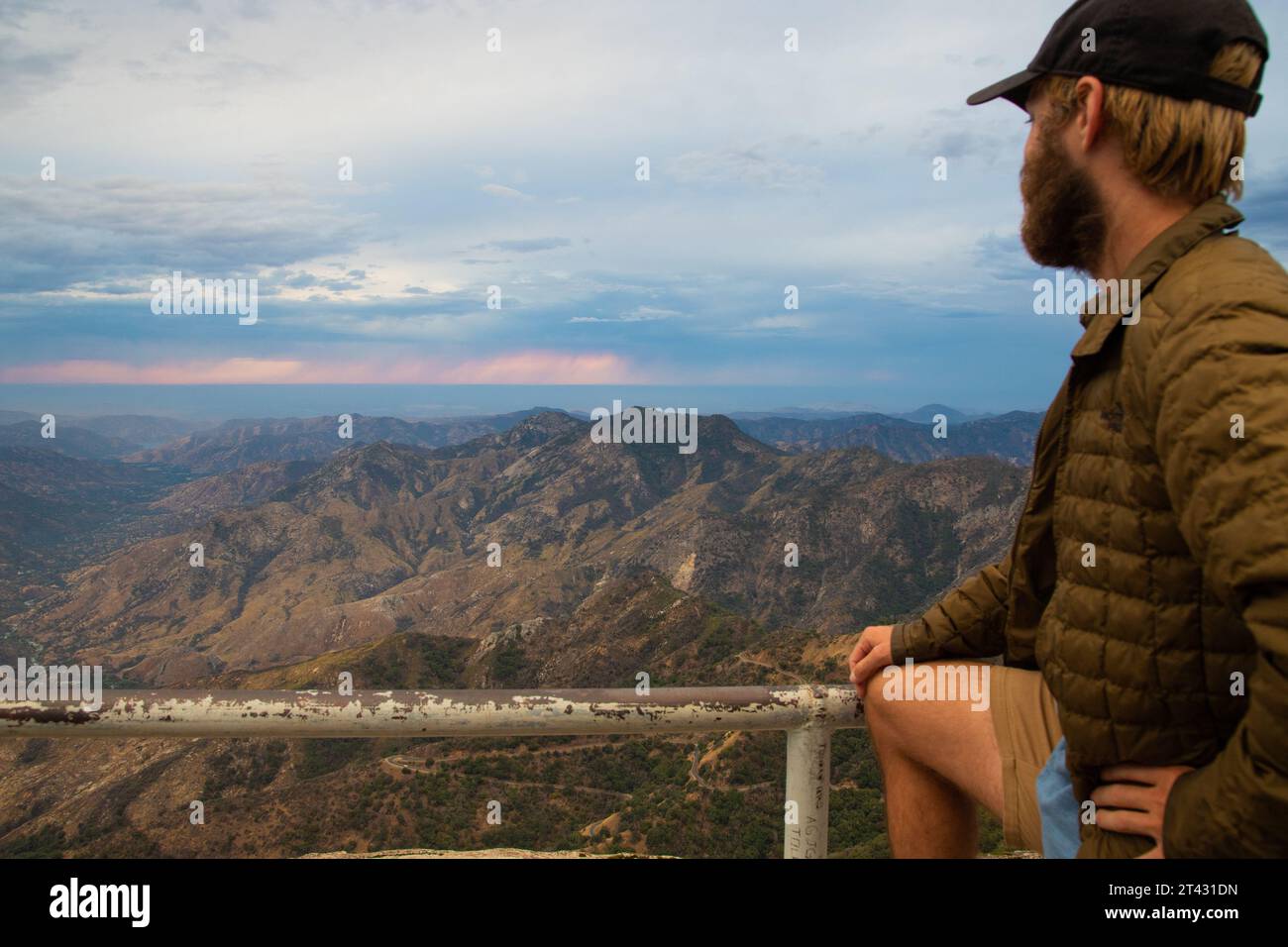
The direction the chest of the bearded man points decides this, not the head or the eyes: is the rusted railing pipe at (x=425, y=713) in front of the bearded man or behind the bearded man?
in front

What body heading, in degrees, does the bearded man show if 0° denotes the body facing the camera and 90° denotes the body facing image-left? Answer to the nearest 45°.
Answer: approximately 90°

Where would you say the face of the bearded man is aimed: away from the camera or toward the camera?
away from the camera

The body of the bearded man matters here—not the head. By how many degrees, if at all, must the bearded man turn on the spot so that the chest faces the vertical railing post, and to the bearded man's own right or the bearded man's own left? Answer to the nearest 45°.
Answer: approximately 45° to the bearded man's own right
